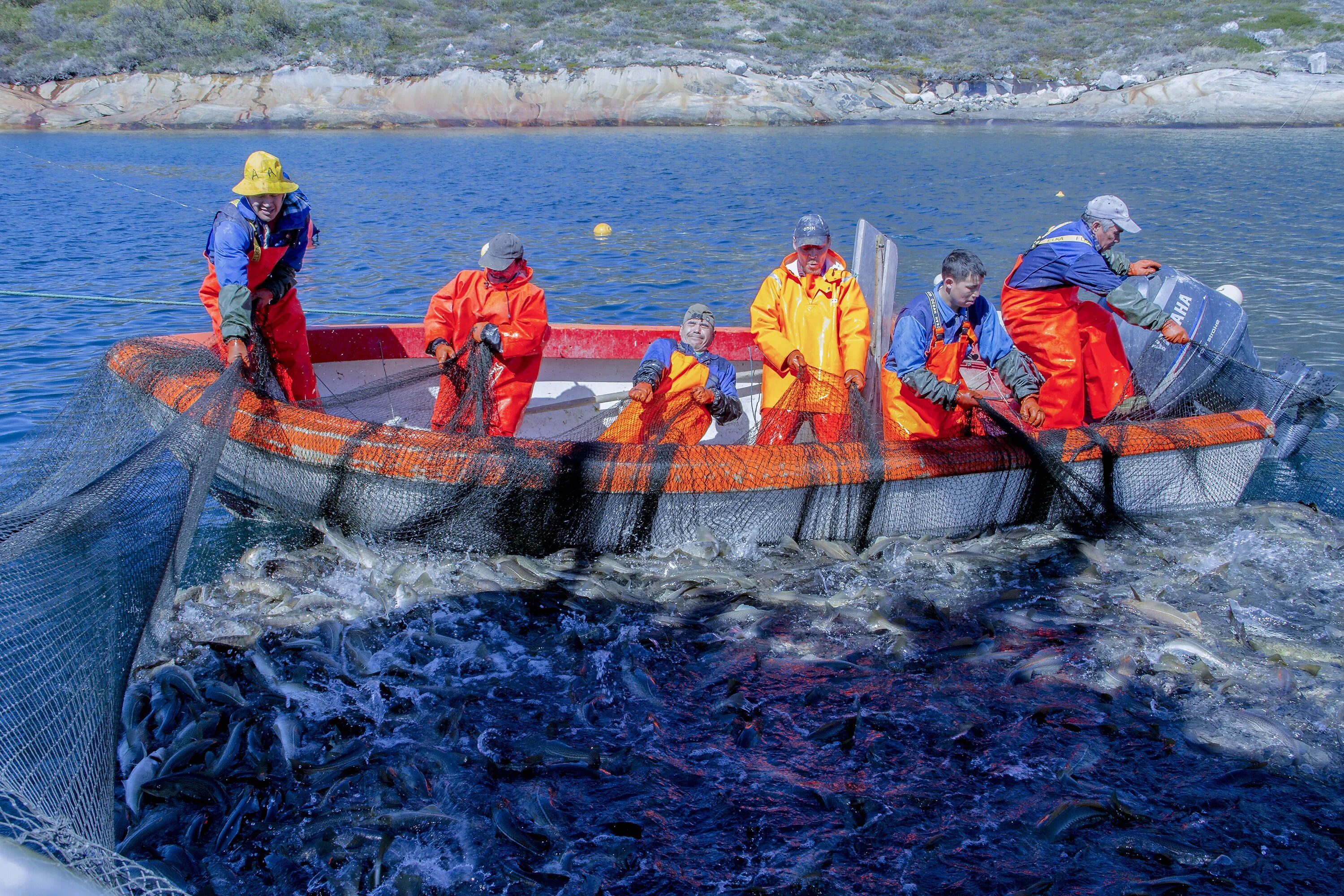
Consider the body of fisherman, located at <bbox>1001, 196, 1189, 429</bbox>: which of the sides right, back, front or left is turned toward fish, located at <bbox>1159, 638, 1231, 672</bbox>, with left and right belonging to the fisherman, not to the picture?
right

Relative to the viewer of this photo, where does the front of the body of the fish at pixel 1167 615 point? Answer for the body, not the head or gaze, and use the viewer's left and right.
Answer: facing to the left of the viewer

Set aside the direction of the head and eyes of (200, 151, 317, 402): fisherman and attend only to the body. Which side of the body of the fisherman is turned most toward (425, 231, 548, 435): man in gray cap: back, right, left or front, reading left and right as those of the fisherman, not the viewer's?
left

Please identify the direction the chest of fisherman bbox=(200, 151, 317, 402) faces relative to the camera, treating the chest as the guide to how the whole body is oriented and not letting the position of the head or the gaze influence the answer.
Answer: toward the camera

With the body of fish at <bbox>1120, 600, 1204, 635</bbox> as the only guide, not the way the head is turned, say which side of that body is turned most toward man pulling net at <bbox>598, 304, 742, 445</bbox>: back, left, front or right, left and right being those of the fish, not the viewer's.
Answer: front

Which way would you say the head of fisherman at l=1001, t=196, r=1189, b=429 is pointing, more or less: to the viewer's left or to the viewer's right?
to the viewer's right

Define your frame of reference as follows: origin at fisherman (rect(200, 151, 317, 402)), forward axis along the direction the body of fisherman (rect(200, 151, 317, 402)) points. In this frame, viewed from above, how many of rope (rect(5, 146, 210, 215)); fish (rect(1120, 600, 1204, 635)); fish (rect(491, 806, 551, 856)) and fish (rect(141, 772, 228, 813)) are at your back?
1

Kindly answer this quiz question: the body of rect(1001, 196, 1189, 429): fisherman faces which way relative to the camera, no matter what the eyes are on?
to the viewer's right

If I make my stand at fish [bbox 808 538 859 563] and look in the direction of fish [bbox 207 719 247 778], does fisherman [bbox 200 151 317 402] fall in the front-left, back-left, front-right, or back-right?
front-right

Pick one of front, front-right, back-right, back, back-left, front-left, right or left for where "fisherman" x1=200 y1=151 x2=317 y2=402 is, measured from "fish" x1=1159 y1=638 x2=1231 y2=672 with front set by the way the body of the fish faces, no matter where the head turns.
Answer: front

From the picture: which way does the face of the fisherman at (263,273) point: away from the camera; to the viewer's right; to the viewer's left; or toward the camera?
toward the camera

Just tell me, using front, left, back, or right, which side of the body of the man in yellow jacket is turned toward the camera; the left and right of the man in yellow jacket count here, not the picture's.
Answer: front

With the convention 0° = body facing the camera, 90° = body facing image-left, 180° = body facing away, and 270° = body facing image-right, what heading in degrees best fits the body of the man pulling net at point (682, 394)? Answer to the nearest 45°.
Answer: approximately 0°

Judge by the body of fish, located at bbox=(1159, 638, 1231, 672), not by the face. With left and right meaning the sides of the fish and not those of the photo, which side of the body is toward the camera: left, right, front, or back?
left
